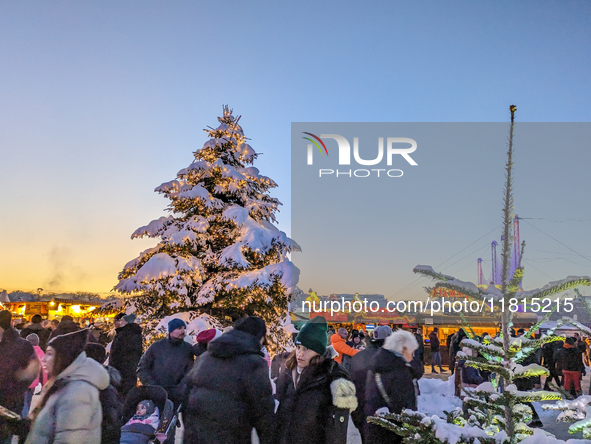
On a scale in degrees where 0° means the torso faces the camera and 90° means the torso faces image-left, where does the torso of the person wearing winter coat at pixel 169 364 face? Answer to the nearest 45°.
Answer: approximately 315°
